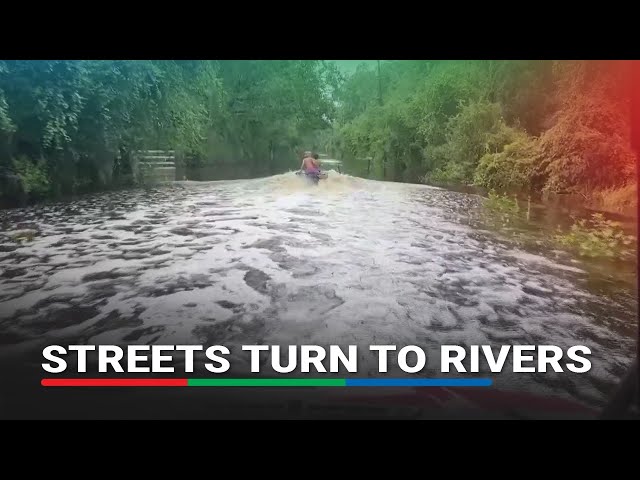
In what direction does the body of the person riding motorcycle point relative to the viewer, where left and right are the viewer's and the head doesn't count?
facing away from the viewer
